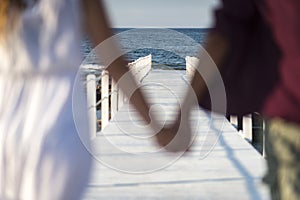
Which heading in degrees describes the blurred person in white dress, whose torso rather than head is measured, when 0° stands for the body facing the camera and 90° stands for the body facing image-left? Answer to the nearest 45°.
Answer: approximately 180°

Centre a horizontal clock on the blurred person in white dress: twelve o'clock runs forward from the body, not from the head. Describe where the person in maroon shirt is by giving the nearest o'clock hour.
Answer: The person in maroon shirt is roughly at 4 o'clock from the blurred person in white dress.
